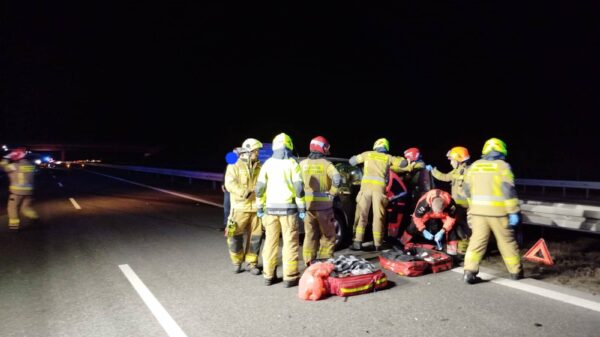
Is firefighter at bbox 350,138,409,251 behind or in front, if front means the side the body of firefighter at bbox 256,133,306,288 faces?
in front

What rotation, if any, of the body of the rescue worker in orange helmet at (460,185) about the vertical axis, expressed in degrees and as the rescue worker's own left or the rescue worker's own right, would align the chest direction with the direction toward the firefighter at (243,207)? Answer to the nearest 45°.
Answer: approximately 45° to the rescue worker's own left

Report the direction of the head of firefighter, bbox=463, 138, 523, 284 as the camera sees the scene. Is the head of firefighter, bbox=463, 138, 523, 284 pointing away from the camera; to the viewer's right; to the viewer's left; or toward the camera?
away from the camera

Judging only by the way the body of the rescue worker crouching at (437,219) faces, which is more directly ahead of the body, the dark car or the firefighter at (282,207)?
the firefighter

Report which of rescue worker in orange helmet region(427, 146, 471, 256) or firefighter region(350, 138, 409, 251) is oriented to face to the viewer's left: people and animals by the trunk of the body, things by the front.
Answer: the rescue worker in orange helmet

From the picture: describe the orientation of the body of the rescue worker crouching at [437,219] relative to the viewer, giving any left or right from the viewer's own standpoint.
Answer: facing the viewer

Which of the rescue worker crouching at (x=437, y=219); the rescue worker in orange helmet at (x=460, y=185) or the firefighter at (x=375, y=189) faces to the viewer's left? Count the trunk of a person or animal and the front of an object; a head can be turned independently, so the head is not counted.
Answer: the rescue worker in orange helmet at (x=460, y=185)

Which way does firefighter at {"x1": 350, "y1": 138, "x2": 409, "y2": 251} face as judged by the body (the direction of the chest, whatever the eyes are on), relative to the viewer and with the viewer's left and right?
facing away from the viewer

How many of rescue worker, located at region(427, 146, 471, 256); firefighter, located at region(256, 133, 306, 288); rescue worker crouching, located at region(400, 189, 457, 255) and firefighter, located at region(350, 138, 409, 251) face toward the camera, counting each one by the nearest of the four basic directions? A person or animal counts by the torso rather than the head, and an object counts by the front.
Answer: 1

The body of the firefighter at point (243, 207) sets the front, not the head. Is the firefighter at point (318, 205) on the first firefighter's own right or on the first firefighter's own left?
on the first firefighter's own left

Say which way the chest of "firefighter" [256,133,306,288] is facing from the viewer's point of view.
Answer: away from the camera

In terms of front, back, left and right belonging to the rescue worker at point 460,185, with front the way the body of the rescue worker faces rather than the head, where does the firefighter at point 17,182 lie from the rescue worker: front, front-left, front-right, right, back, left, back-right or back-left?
front

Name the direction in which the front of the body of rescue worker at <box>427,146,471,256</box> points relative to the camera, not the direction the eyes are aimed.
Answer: to the viewer's left
